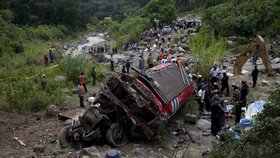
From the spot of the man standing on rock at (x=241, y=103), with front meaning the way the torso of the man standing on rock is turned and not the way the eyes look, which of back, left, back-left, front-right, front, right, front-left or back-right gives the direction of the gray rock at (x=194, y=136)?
front-left

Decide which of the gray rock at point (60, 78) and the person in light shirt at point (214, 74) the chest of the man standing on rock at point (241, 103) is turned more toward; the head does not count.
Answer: the gray rock

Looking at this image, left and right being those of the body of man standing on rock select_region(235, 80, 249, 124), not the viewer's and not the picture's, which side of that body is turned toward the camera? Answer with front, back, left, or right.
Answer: left

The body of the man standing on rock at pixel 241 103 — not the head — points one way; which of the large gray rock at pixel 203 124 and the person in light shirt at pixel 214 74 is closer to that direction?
the large gray rock

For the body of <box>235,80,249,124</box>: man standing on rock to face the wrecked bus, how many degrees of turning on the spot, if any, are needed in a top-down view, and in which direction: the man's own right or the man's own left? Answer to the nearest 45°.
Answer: approximately 45° to the man's own left

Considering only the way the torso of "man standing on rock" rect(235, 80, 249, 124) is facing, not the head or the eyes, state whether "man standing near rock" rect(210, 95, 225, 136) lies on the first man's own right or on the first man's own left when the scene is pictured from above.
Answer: on the first man's own left

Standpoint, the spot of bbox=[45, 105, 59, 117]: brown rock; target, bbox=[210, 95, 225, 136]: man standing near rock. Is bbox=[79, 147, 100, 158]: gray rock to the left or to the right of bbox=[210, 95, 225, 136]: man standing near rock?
right

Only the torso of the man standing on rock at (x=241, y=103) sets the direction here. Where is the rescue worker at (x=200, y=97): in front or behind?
in front
